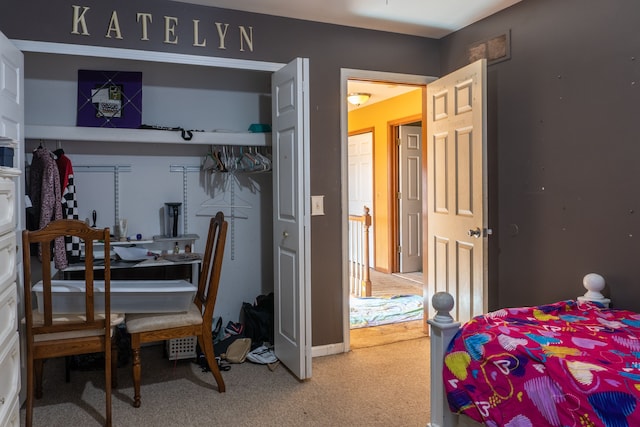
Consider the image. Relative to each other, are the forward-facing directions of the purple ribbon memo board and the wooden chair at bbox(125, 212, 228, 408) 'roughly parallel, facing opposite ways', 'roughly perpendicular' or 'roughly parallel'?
roughly perpendicular

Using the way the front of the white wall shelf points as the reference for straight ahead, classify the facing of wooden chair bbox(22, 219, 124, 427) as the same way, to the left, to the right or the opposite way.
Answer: the opposite way

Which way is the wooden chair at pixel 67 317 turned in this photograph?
away from the camera

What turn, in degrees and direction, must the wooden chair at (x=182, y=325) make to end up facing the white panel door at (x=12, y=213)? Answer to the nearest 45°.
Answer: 0° — it already faces it

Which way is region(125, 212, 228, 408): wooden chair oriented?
to the viewer's left

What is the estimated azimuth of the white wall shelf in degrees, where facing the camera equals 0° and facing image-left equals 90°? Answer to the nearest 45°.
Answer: approximately 0°

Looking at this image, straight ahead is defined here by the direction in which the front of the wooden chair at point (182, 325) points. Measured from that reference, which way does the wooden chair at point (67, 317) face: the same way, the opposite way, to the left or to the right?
to the right

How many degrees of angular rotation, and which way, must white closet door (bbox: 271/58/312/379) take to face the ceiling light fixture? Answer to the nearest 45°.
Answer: approximately 135° to its right

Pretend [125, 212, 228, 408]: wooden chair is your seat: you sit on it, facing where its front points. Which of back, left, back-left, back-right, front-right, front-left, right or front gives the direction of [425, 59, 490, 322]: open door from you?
back

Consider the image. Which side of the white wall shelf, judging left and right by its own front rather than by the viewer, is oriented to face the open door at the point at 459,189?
left

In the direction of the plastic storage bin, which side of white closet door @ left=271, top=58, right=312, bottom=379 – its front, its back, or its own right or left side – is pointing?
front

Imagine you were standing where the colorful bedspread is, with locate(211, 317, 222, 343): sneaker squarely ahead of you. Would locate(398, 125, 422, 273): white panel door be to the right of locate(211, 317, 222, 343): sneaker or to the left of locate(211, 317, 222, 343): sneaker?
right
